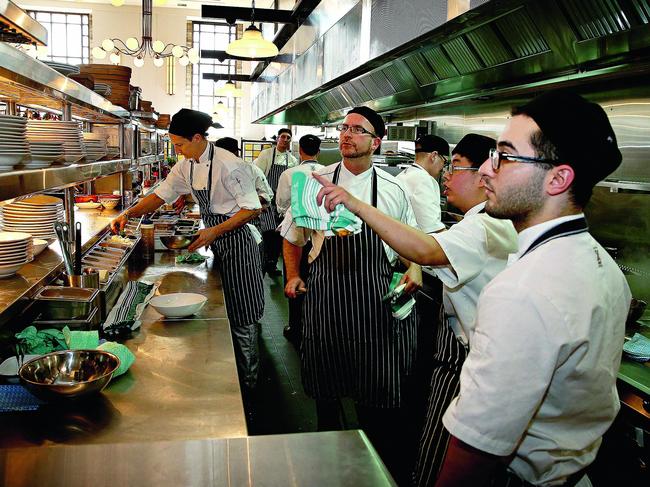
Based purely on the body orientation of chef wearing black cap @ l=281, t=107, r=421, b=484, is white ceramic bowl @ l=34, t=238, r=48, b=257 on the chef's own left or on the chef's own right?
on the chef's own right

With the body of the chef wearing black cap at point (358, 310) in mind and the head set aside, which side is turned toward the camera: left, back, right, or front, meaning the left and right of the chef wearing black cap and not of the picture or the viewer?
front

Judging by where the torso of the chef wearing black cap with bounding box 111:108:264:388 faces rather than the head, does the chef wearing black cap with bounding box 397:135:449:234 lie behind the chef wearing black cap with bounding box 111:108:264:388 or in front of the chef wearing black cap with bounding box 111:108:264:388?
behind

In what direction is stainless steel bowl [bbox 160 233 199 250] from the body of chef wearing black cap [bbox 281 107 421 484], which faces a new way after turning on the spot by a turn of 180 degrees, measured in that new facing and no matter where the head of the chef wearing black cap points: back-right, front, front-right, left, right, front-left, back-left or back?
front-left

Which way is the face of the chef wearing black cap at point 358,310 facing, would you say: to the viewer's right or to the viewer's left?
to the viewer's left

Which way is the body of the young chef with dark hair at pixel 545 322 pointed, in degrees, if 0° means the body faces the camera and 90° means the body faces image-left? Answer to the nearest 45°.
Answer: approximately 135°

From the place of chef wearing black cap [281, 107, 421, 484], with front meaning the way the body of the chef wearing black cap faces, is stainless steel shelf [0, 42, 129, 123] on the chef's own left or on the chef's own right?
on the chef's own right

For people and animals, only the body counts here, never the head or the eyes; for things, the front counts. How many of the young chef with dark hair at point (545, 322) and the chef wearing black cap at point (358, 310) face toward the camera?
1

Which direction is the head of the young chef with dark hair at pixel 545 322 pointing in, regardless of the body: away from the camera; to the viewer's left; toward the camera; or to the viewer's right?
to the viewer's left

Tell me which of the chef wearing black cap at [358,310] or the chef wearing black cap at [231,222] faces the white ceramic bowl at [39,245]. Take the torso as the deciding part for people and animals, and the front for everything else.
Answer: the chef wearing black cap at [231,222]

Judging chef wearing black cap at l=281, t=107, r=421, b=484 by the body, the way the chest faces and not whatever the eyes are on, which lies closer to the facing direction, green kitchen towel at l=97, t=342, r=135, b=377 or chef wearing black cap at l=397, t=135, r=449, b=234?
the green kitchen towel

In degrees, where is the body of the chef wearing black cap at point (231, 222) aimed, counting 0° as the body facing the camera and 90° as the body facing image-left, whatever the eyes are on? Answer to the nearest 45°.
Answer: approximately 45°

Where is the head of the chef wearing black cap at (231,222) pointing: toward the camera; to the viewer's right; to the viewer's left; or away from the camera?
to the viewer's left

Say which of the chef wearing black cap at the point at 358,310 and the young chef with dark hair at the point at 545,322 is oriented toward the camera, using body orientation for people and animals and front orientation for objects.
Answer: the chef wearing black cap
